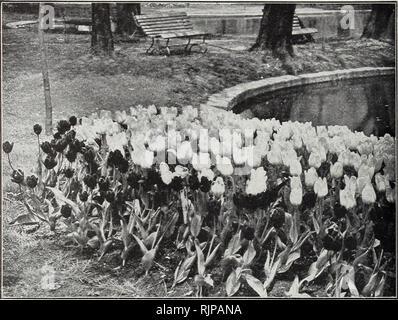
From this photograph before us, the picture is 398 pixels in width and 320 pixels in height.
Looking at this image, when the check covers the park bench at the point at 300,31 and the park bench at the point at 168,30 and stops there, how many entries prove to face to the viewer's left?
0

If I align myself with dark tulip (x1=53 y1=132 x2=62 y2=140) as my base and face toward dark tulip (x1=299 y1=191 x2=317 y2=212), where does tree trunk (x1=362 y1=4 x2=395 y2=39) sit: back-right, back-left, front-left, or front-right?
front-left

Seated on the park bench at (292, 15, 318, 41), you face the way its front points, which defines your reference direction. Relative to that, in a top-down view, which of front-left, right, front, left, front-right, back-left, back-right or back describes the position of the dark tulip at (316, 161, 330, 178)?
front-right

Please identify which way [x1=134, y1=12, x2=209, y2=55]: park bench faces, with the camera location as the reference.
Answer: facing the viewer and to the right of the viewer

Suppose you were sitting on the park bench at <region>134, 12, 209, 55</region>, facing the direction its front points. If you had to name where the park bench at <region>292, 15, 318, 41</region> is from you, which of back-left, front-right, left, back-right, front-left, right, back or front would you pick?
front-left

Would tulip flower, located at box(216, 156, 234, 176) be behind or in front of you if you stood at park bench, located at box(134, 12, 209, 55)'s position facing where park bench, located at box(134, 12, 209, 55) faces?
in front

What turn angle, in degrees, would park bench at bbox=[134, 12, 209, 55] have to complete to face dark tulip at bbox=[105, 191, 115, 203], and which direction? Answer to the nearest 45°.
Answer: approximately 45° to its right

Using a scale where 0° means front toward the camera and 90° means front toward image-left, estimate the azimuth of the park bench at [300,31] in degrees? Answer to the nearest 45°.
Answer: approximately 315°

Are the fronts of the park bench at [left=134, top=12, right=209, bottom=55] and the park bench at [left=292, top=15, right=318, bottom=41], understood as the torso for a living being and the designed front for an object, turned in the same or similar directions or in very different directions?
same or similar directions

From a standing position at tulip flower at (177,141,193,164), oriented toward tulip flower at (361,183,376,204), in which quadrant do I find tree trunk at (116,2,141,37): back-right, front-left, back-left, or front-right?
back-left

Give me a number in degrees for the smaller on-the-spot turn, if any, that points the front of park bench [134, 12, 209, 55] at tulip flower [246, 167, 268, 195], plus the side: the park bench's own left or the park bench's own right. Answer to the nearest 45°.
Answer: approximately 45° to the park bench's own right

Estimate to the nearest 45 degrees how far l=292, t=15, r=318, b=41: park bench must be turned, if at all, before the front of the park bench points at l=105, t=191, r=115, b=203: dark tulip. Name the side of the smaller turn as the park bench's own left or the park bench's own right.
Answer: approximately 45° to the park bench's own right

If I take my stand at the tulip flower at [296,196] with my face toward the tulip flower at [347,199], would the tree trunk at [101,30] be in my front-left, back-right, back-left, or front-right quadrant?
back-left

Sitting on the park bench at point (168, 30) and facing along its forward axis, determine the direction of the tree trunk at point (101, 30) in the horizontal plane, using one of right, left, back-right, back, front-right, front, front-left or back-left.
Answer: right
